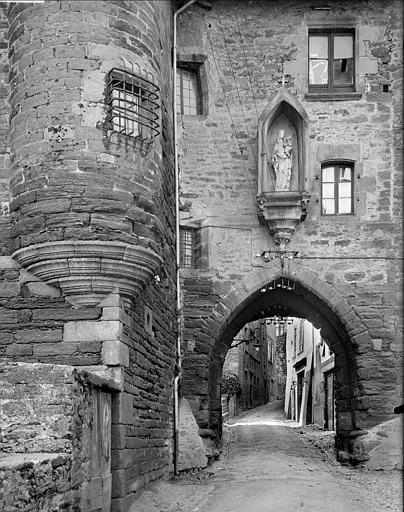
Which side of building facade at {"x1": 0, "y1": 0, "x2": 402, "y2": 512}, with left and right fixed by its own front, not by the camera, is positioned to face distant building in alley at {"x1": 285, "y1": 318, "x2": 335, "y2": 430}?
back

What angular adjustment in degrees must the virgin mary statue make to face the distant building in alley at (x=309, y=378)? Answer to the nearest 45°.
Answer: approximately 180°

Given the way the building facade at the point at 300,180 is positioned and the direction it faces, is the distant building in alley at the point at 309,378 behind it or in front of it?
behind

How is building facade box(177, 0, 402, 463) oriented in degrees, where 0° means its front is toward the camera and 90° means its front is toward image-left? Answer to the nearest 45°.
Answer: approximately 0°

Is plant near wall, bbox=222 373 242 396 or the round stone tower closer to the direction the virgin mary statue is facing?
the round stone tower

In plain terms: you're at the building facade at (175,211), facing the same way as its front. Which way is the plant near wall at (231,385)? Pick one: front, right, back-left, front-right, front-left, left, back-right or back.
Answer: back

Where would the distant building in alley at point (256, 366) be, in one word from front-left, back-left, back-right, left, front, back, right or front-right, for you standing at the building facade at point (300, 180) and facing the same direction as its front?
back

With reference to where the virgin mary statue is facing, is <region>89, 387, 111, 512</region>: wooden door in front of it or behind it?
in front
